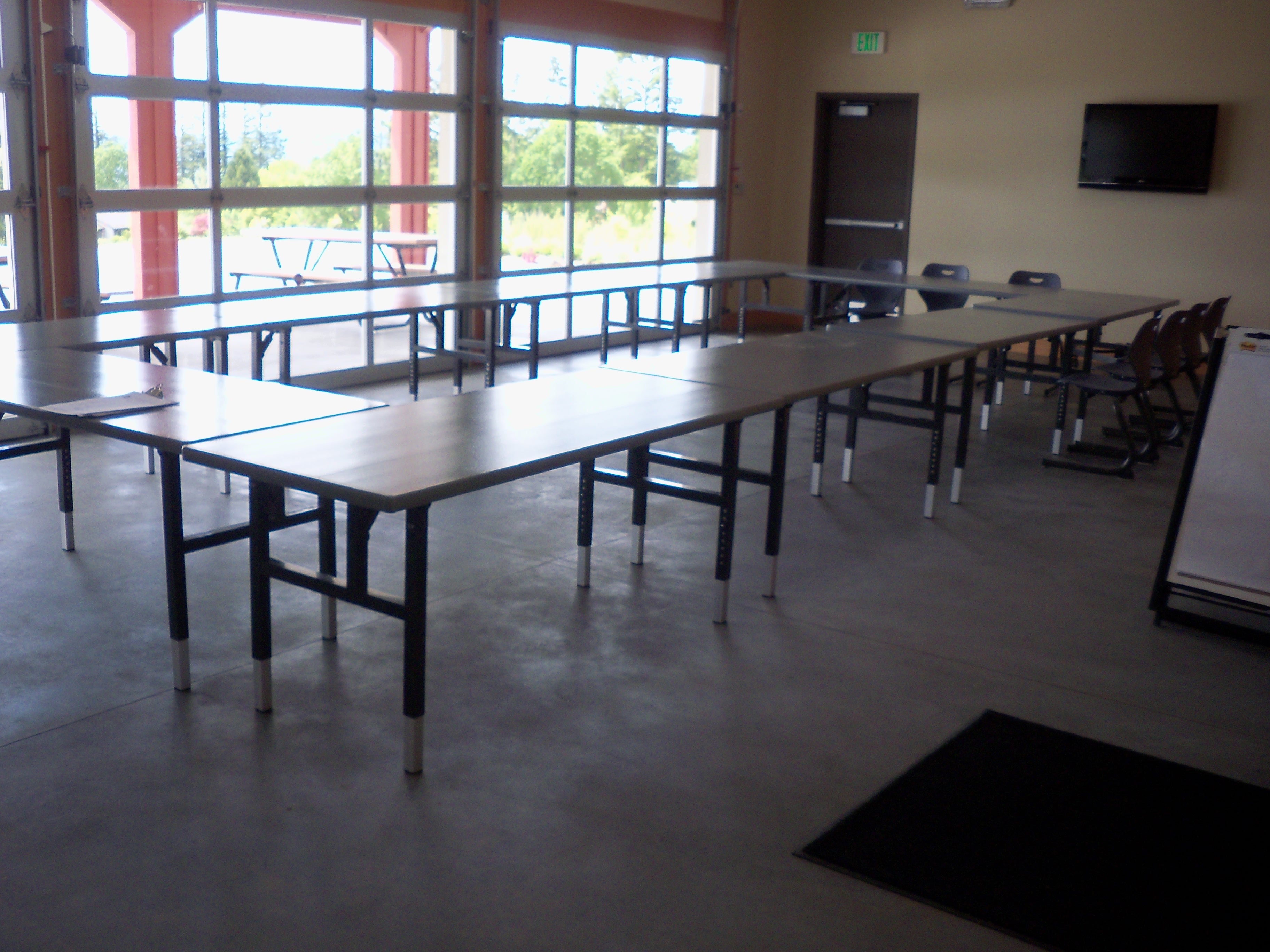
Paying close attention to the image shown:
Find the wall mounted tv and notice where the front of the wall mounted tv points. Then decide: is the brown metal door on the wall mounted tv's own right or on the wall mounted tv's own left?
on the wall mounted tv's own right

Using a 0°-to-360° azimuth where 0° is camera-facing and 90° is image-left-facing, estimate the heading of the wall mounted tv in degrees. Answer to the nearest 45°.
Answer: approximately 0°

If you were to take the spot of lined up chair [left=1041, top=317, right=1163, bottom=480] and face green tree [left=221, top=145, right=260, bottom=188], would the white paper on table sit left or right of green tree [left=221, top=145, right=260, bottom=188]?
left

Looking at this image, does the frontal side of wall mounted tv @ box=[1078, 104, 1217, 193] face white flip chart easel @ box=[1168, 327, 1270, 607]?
yes

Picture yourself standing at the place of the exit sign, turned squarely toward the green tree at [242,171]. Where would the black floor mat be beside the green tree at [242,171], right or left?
left

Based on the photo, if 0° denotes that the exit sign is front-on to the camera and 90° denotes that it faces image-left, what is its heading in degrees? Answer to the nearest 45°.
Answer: approximately 0°

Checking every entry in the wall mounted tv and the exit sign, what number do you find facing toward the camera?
2
